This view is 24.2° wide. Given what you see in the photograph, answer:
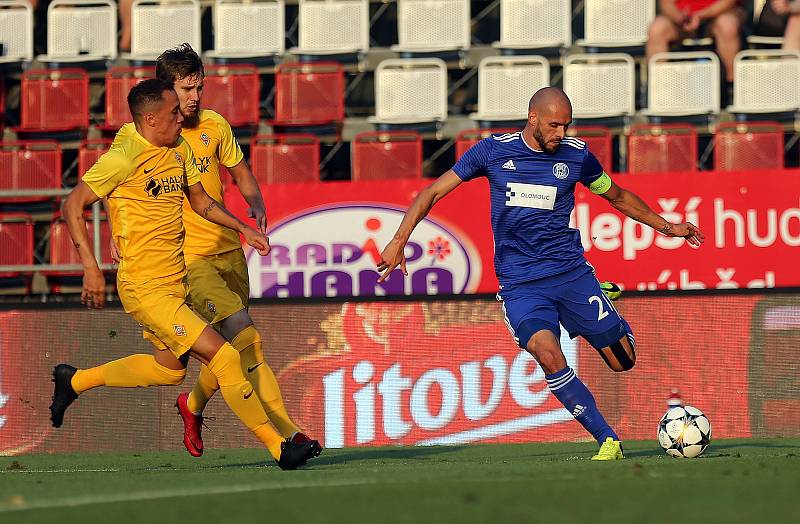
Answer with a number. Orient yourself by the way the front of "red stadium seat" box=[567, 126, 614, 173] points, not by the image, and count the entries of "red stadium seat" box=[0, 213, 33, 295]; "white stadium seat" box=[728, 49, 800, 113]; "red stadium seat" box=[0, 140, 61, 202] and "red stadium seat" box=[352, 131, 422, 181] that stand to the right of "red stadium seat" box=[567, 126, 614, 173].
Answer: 3

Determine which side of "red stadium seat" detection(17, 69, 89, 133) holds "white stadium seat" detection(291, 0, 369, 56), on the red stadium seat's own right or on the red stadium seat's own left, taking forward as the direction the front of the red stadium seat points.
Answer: on the red stadium seat's own left

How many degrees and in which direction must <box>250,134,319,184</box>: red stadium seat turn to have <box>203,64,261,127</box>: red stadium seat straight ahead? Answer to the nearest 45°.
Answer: approximately 135° to its right

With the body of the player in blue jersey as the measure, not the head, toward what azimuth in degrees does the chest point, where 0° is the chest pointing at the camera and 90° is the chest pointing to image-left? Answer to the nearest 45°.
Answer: approximately 0°

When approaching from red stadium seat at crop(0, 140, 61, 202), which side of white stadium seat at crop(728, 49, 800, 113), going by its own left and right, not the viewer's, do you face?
right

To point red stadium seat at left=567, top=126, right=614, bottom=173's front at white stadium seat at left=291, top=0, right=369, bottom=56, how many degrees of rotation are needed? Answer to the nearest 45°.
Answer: approximately 135° to its right

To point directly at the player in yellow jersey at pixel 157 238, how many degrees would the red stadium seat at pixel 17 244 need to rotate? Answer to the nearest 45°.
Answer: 0° — it already faces them

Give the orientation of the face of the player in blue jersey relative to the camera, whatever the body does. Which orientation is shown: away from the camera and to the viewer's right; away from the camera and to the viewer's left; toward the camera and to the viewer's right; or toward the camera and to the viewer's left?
toward the camera and to the viewer's right

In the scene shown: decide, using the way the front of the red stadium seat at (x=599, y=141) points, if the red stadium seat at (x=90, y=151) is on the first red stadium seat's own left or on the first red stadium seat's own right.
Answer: on the first red stadium seat's own right

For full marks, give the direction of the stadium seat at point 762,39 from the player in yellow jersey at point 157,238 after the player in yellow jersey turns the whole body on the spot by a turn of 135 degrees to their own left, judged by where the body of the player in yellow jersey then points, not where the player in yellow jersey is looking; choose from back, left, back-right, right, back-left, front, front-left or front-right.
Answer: front-right

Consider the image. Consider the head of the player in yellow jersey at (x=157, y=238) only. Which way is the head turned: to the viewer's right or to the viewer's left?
to the viewer's right
